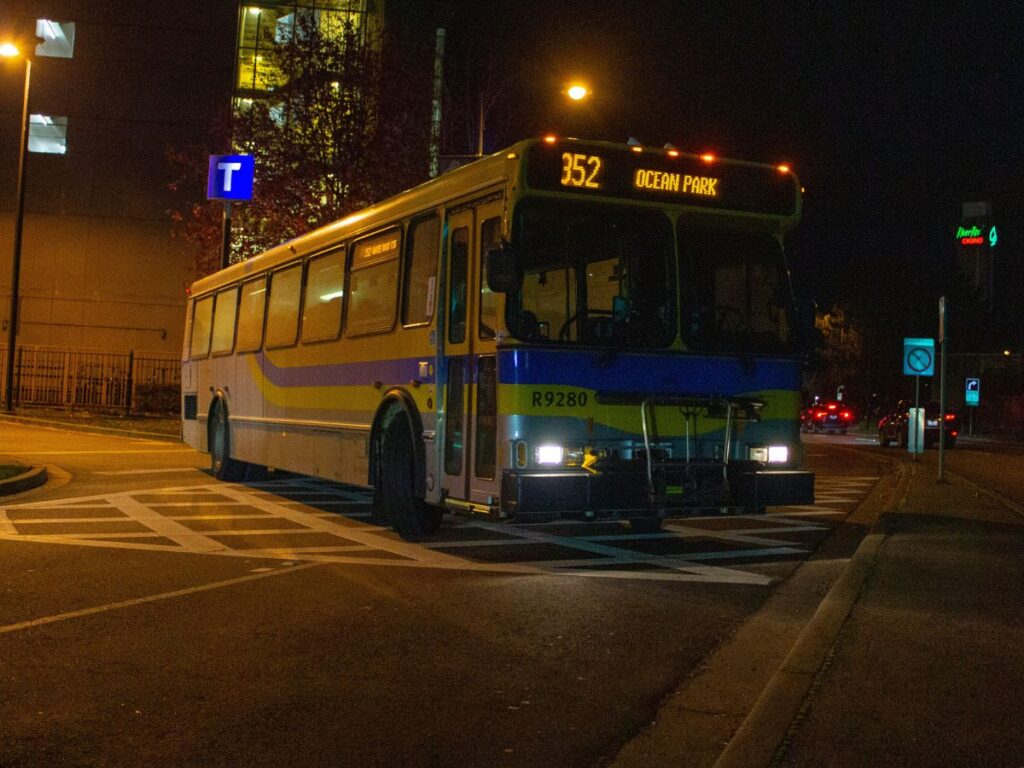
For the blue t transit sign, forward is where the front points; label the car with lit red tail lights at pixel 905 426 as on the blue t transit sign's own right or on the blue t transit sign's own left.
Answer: on the blue t transit sign's own left

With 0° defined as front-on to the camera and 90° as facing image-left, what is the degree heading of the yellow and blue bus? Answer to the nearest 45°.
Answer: approximately 315°

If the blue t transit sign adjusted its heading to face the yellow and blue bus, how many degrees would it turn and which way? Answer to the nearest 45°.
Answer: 0° — it already faces it

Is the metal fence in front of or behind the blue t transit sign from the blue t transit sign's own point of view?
behind

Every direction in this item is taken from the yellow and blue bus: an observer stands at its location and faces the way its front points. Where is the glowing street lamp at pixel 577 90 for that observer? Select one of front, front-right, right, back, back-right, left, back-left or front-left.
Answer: back-left

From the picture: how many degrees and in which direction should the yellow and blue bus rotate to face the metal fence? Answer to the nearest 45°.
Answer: approximately 180°

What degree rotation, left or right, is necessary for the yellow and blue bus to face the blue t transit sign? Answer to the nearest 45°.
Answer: approximately 180°

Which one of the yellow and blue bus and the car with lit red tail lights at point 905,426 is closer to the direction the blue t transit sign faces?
the yellow and blue bus

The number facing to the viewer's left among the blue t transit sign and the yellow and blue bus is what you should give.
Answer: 0

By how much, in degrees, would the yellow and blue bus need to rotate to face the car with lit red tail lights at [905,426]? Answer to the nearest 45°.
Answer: approximately 90° to its left
